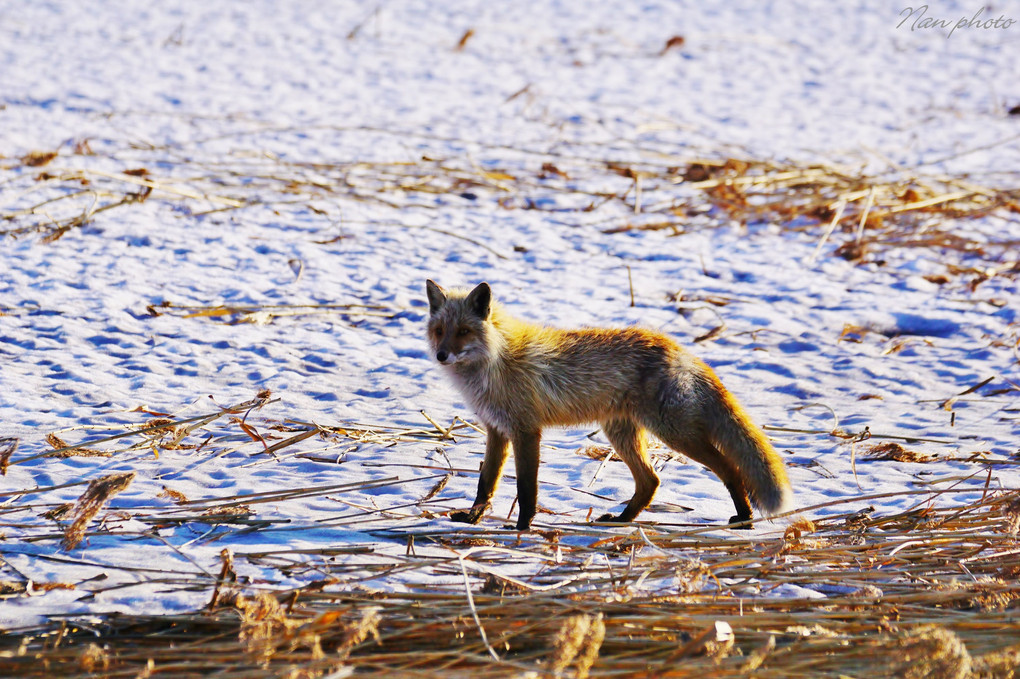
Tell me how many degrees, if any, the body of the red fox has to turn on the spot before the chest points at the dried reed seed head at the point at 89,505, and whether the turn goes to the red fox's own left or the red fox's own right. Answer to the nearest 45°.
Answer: approximately 45° to the red fox's own left

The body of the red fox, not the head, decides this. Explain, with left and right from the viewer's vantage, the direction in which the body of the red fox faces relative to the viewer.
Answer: facing to the left of the viewer
